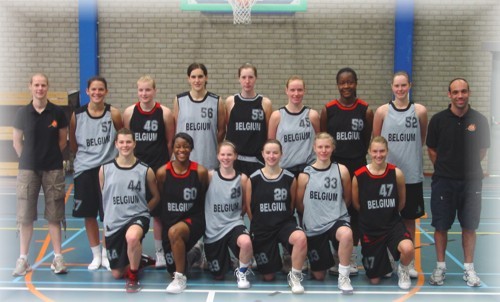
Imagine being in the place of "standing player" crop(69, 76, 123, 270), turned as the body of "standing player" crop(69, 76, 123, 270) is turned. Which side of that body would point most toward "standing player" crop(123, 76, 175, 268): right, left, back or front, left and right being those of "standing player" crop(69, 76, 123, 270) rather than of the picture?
left

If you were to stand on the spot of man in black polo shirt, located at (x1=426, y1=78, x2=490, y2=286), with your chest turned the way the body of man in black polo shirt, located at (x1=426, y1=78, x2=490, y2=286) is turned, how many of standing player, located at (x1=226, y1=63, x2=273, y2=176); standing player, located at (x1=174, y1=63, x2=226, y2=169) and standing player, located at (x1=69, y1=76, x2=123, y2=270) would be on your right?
3

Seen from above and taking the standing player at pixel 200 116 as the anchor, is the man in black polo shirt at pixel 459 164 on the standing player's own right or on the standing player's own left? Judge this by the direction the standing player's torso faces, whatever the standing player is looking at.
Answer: on the standing player's own left

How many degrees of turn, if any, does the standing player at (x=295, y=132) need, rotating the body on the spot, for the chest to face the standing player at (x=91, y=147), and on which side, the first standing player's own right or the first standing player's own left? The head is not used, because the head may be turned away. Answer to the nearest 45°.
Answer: approximately 90° to the first standing player's own right

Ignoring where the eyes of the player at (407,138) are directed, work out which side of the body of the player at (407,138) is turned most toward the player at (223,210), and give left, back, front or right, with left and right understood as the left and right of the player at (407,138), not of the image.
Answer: right

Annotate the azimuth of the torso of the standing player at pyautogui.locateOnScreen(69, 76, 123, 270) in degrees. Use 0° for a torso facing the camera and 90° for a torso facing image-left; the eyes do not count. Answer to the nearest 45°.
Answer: approximately 0°
